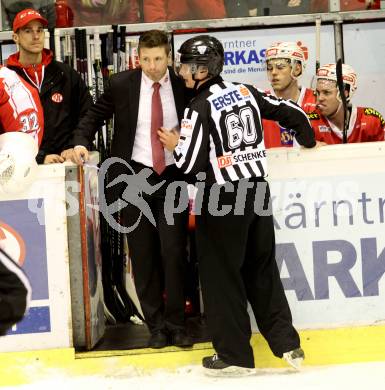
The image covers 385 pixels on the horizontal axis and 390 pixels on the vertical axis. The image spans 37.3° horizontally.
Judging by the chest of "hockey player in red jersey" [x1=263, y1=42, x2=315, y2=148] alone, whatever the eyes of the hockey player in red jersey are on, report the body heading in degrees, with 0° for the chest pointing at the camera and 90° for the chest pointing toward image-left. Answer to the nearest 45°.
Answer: approximately 45°

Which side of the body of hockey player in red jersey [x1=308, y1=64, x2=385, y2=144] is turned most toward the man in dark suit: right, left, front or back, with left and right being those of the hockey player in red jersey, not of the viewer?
right

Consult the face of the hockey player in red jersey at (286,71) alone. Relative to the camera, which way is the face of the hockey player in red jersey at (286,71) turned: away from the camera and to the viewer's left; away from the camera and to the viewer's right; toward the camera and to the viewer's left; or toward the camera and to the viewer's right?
toward the camera and to the viewer's left

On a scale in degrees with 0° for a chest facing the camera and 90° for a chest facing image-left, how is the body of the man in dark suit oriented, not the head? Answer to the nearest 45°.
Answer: approximately 0°

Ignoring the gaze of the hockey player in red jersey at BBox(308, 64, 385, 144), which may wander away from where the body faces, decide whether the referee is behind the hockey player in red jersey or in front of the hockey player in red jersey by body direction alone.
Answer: in front

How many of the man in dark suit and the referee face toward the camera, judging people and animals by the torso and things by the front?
1

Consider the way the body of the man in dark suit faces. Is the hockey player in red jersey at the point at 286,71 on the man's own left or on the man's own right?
on the man's own left

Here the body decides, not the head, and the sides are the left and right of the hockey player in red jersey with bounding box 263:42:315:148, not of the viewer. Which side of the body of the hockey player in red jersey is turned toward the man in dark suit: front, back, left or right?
front

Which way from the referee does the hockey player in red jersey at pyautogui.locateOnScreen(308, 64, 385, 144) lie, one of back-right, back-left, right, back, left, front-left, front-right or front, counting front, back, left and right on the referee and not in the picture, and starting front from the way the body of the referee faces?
right

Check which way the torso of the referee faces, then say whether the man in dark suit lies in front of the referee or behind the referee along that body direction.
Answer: in front
